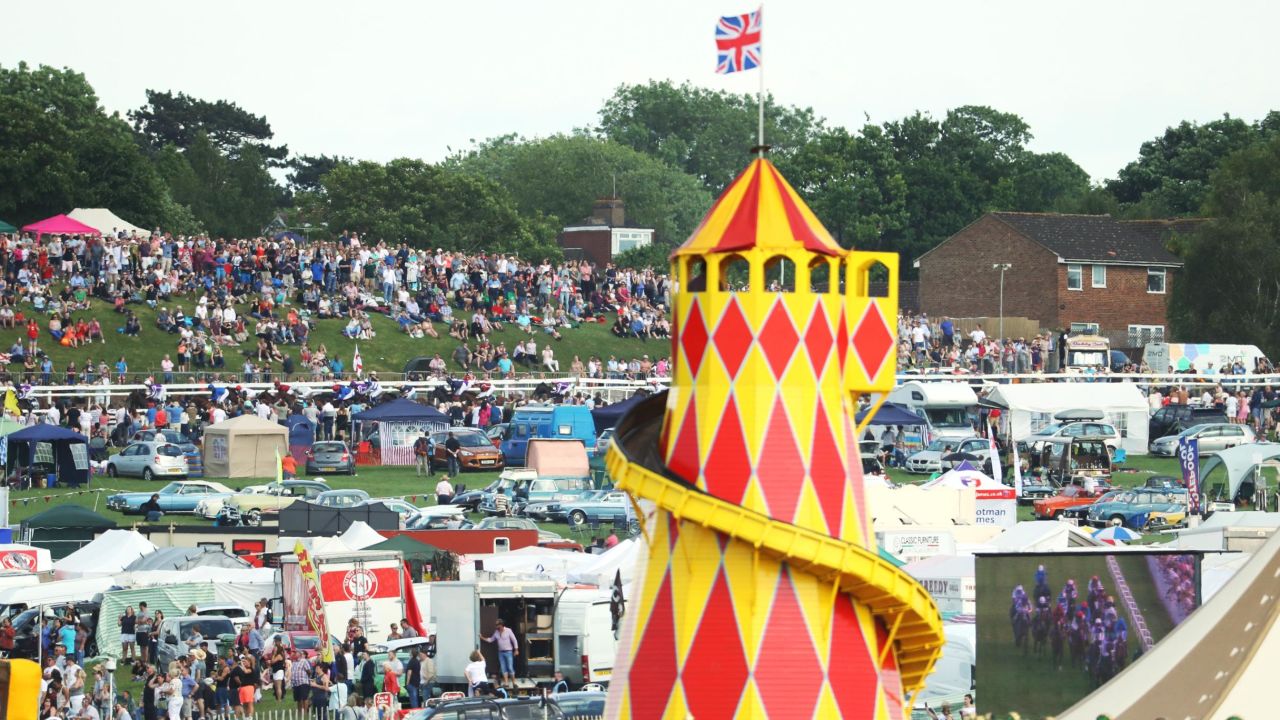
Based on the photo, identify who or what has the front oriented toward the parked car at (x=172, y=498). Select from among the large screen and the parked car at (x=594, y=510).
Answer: the parked car at (x=594, y=510)

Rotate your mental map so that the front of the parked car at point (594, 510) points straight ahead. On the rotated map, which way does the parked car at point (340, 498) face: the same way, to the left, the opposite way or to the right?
the same way

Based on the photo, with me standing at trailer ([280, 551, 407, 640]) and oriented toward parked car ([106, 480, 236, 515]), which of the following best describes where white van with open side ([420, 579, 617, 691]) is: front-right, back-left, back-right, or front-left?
back-right

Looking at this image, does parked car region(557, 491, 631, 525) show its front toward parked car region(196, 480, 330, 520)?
yes

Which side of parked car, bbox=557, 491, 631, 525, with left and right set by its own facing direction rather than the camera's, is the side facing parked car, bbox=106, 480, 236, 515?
front

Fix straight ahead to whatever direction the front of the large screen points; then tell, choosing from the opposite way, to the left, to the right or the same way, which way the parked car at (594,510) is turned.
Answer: to the right

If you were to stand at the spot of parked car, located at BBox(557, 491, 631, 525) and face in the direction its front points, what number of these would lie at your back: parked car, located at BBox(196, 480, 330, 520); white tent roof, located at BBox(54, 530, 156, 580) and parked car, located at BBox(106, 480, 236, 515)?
0

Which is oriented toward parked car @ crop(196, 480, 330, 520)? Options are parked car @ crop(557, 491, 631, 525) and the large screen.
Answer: parked car @ crop(557, 491, 631, 525)

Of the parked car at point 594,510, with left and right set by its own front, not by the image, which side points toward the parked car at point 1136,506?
back

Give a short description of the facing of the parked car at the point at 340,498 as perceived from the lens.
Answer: facing to the left of the viewer

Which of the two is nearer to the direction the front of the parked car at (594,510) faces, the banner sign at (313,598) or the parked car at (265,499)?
the parked car

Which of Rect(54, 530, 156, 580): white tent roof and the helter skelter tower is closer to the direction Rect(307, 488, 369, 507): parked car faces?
the white tent roof

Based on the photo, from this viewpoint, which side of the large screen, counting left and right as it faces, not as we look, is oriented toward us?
front

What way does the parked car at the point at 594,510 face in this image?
to the viewer's left

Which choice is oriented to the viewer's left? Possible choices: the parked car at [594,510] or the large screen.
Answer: the parked car

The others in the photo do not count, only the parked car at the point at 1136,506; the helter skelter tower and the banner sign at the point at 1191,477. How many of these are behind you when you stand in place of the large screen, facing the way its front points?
2
